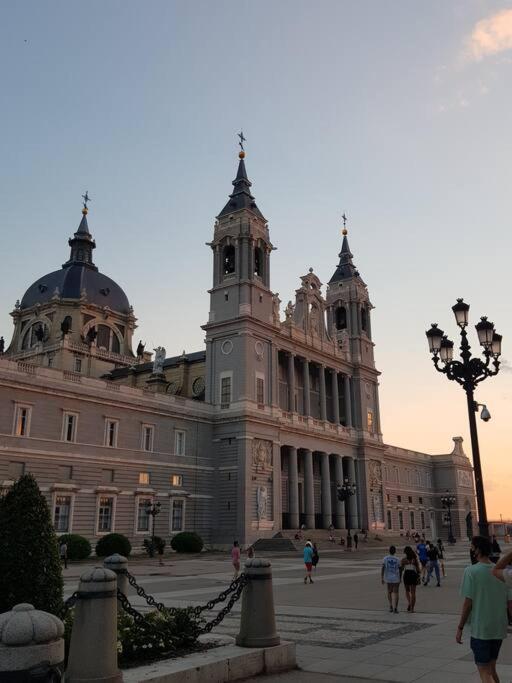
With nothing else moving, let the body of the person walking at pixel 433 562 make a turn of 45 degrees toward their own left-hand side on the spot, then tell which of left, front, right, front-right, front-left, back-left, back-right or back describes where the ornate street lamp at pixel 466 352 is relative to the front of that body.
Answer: left

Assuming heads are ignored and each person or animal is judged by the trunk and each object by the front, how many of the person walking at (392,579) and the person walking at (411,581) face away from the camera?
2

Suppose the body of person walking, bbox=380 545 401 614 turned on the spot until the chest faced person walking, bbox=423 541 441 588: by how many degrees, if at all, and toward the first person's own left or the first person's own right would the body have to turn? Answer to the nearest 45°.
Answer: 0° — they already face them

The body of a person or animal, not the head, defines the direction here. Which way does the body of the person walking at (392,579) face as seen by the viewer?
away from the camera

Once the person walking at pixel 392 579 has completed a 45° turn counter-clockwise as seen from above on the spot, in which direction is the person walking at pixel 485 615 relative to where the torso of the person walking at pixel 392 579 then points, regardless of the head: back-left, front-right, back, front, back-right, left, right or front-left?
back-left

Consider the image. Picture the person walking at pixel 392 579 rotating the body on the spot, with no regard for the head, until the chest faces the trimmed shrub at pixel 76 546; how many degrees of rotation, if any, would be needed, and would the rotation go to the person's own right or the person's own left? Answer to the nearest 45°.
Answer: approximately 45° to the person's own left

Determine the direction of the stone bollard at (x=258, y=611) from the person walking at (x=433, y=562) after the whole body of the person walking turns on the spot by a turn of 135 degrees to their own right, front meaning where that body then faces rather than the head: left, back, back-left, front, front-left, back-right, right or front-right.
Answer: right

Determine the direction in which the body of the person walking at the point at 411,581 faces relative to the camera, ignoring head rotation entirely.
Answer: away from the camera

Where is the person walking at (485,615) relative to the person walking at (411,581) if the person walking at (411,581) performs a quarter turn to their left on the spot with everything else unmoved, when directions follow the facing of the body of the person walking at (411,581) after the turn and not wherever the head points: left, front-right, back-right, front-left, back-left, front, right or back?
left

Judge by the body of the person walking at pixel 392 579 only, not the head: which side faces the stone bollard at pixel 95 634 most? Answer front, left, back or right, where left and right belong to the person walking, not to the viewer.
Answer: back
